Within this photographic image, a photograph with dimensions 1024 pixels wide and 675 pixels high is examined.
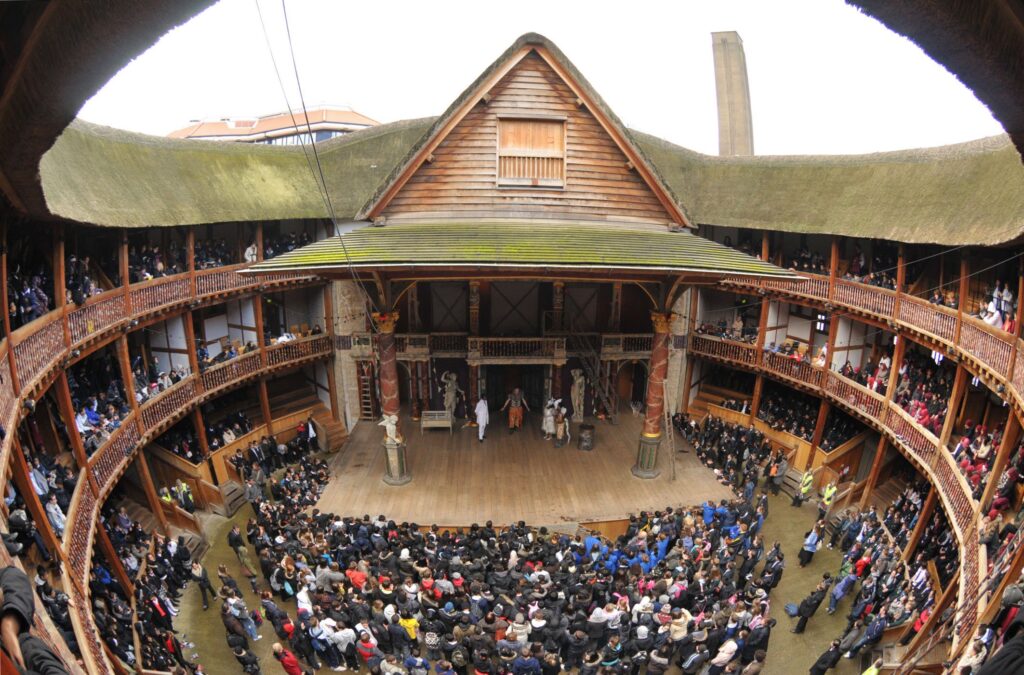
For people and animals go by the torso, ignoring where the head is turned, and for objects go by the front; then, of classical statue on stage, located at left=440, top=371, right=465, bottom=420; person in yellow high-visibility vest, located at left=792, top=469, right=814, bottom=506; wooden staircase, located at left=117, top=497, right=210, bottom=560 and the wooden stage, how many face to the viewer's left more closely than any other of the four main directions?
1

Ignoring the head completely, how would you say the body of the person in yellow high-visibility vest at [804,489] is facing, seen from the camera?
to the viewer's left

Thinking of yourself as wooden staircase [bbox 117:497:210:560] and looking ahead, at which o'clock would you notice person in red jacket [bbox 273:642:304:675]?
The person in red jacket is roughly at 1 o'clock from the wooden staircase.

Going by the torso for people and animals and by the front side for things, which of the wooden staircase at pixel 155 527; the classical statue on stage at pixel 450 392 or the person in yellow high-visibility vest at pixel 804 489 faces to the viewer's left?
the person in yellow high-visibility vest

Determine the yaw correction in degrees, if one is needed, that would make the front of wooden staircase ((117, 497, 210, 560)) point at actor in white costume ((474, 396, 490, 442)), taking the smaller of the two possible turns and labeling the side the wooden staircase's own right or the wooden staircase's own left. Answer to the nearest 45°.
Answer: approximately 45° to the wooden staircase's own left

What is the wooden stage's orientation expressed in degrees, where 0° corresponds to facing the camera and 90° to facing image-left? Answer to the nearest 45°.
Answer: approximately 0°

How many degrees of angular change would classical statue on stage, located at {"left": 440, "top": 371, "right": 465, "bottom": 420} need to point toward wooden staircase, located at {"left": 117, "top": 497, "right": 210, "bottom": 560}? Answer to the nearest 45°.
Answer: approximately 45° to its right

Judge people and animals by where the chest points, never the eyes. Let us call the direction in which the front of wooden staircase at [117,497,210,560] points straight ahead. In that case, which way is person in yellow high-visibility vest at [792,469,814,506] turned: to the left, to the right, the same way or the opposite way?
the opposite way

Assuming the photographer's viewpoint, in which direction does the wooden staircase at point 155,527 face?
facing the viewer and to the right of the viewer

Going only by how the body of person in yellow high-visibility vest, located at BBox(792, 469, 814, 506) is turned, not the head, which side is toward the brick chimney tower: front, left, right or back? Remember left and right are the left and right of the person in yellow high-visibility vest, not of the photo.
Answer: right

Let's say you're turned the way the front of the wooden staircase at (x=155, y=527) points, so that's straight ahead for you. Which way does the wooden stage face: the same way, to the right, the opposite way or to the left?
to the right
